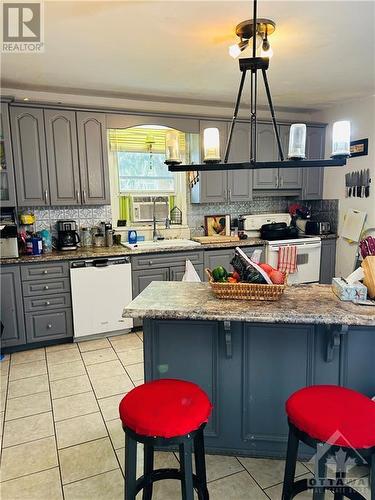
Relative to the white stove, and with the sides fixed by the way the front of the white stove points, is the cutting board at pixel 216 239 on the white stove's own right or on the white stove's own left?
on the white stove's own right

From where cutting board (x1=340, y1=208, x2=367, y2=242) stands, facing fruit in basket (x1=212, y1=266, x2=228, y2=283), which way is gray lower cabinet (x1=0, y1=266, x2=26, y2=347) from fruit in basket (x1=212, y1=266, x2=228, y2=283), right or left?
right

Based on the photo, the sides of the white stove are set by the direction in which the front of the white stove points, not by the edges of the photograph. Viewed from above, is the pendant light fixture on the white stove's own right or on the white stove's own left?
on the white stove's own right

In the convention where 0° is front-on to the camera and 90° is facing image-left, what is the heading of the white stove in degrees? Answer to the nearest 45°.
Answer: approximately 315°

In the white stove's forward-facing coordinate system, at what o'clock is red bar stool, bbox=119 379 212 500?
The red bar stool is roughly at 2 o'clock from the white stove.

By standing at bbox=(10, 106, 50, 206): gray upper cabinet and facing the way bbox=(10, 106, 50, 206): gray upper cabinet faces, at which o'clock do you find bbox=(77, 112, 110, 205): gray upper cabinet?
bbox=(77, 112, 110, 205): gray upper cabinet is roughly at 9 o'clock from bbox=(10, 106, 50, 206): gray upper cabinet.

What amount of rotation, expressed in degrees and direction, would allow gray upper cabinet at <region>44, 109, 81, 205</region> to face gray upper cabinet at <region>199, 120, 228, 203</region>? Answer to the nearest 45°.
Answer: approximately 90° to its left

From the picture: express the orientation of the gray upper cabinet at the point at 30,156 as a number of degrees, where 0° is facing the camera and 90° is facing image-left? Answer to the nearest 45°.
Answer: approximately 0°
